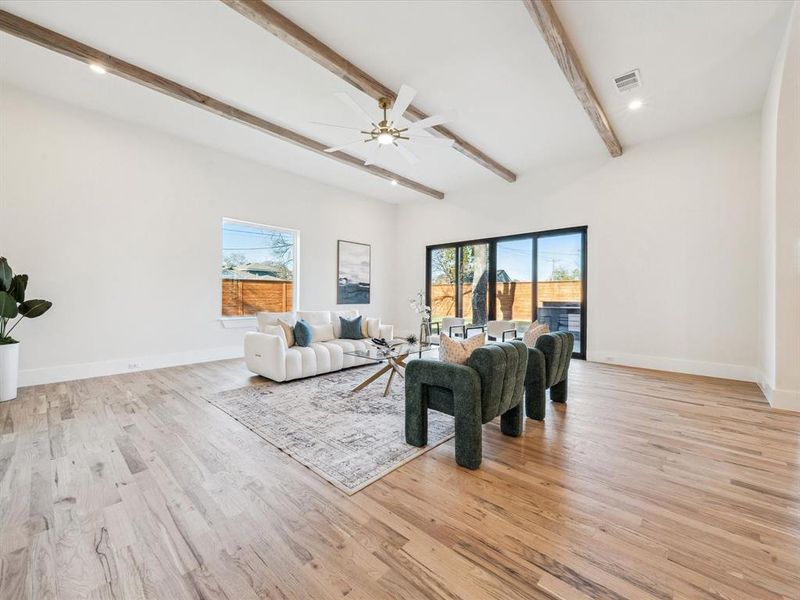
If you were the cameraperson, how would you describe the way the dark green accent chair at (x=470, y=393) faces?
facing away from the viewer and to the left of the viewer

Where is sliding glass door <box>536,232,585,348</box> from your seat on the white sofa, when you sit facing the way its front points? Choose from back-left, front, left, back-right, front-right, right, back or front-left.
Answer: front-left

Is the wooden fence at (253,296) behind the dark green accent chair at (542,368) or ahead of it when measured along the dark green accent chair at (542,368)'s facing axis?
ahead

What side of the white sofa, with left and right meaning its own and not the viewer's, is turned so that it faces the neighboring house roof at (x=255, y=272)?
back

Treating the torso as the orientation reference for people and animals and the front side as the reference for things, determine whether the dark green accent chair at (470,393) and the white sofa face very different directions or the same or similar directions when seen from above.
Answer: very different directions

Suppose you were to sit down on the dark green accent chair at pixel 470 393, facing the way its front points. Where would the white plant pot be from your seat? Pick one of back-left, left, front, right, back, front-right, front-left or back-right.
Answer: front-left

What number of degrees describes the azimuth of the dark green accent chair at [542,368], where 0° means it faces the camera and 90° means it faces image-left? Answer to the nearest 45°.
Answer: approximately 135°

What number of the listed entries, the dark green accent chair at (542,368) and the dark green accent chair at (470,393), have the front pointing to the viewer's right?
0

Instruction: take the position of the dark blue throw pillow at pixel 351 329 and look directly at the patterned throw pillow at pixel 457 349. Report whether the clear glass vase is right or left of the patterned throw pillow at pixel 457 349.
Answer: left

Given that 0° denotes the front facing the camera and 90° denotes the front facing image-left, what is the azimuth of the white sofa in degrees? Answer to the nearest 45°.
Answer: approximately 315°

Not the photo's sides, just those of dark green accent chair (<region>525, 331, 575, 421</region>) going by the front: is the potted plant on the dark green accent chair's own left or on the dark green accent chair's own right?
on the dark green accent chair's own left

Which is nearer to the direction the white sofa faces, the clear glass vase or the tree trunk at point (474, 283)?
the clear glass vase
